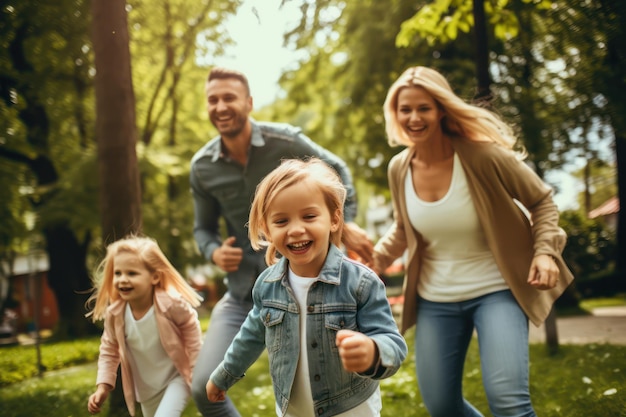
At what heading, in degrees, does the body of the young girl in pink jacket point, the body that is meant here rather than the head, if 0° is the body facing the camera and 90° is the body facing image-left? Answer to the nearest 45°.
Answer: approximately 45°

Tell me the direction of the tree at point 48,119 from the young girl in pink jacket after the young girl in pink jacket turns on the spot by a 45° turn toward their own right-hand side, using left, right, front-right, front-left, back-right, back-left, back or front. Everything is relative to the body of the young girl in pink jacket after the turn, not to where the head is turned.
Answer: right

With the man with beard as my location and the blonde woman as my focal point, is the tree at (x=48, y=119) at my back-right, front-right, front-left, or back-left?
back-left

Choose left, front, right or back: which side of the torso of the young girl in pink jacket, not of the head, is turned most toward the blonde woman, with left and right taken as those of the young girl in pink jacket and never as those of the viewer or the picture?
left

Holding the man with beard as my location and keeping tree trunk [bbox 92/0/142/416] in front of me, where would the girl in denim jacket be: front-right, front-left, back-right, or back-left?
back-left

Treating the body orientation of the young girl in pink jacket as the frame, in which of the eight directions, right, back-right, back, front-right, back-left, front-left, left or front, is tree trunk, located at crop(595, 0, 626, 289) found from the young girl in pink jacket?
back-left
